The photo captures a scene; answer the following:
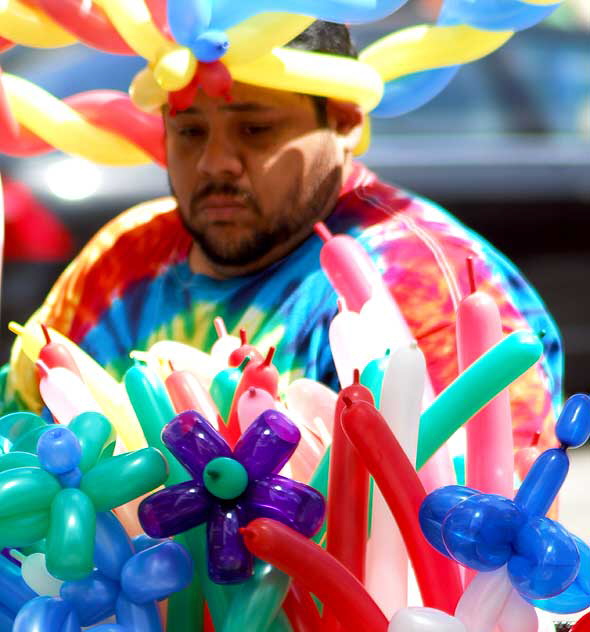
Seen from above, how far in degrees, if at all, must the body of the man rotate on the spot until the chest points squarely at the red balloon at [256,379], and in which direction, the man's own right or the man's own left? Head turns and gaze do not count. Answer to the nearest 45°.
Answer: approximately 45° to the man's own left

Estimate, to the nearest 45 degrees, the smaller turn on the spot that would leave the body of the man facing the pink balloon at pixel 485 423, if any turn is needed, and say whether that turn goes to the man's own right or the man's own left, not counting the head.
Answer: approximately 45° to the man's own left

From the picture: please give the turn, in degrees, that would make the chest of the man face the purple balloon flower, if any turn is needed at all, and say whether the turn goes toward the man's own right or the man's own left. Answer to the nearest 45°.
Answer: approximately 45° to the man's own left

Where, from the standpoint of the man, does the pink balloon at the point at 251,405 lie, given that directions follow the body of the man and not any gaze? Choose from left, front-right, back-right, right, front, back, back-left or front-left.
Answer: front-left

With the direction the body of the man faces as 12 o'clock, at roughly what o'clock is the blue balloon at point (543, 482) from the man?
The blue balloon is roughly at 10 o'clock from the man.

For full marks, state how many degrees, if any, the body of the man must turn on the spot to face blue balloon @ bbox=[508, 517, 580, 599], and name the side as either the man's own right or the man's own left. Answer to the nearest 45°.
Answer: approximately 45° to the man's own left

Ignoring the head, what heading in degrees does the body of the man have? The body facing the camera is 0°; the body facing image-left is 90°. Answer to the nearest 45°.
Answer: approximately 45°
